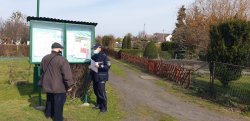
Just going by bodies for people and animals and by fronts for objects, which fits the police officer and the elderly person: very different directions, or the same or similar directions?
very different directions

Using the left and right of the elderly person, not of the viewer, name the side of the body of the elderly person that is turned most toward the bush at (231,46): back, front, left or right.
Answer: front

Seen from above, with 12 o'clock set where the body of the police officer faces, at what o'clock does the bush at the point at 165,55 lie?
The bush is roughly at 5 o'clock from the police officer.

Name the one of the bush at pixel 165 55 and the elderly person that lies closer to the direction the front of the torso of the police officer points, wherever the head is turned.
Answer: the elderly person

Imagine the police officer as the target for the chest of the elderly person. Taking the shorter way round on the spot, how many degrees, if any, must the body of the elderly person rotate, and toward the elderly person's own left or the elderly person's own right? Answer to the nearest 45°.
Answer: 0° — they already face them

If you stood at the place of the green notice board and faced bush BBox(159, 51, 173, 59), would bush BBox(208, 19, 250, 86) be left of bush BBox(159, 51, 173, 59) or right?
right

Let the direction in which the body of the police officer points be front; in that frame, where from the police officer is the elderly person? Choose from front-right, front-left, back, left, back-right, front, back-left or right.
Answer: front

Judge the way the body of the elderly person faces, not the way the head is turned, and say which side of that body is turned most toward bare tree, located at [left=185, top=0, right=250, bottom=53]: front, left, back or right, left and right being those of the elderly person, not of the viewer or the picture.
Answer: front

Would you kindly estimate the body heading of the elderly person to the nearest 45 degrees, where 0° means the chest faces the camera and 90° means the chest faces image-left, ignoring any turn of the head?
approximately 225°

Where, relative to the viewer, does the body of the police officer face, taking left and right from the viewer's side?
facing the viewer and to the left of the viewer

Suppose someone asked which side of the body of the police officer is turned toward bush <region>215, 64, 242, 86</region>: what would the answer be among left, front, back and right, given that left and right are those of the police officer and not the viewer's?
back
